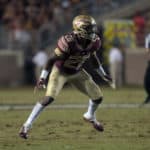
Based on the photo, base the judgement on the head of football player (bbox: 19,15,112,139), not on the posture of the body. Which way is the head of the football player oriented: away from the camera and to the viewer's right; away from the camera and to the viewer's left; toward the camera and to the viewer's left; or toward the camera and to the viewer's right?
toward the camera and to the viewer's right

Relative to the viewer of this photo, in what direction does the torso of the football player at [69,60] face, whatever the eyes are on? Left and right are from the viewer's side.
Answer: facing the viewer and to the right of the viewer
